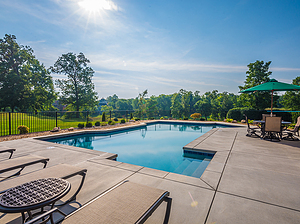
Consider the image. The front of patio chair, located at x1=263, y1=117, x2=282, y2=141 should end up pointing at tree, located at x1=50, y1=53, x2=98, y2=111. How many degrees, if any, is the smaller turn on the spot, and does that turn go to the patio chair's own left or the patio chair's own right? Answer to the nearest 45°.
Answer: approximately 90° to the patio chair's own left

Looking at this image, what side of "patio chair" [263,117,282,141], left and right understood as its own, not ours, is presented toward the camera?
back

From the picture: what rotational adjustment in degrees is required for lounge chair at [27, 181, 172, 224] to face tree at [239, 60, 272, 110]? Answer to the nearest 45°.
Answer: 0° — it already faces it

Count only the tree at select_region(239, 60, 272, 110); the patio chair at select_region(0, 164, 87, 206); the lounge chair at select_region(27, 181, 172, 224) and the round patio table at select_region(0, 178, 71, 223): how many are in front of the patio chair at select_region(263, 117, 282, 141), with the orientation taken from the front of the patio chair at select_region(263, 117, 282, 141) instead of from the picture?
1

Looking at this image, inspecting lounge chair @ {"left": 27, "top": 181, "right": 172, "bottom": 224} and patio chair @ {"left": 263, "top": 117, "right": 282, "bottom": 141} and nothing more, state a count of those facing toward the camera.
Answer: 0

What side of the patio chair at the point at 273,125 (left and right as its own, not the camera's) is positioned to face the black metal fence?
left

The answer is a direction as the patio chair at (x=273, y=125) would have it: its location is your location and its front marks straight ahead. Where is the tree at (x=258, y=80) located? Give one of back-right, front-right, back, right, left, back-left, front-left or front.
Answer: front

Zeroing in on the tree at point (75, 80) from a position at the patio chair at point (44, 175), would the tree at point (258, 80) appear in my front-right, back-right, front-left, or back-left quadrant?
front-right

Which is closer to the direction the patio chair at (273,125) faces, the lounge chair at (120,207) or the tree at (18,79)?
the tree

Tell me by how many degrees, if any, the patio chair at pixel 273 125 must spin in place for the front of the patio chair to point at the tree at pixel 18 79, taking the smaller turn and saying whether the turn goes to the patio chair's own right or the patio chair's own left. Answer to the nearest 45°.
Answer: approximately 90° to the patio chair's own left

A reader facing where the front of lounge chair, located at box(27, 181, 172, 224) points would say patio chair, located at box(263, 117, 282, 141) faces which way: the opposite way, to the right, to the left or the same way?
the same way

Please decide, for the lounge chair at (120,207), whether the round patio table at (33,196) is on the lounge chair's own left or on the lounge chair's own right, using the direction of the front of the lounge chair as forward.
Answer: on the lounge chair's own left

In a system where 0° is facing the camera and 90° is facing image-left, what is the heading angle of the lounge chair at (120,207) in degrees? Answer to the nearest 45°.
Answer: approximately 225°
